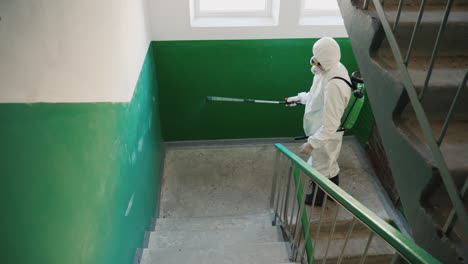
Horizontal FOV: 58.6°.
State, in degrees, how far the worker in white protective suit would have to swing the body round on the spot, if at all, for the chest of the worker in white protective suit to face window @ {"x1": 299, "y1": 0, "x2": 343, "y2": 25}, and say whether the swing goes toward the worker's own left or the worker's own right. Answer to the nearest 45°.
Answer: approximately 90° to the worker's own right

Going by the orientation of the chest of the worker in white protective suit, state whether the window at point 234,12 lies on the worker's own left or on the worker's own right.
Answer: on the worker's own right

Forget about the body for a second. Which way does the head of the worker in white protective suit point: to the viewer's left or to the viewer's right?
to the viewer's left

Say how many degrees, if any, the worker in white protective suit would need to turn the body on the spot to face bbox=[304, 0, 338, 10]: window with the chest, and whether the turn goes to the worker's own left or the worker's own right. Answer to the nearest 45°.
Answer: approximately 90° to the worker's own right

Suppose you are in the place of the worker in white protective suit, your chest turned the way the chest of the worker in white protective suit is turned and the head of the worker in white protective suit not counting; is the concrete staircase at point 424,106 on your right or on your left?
on your left

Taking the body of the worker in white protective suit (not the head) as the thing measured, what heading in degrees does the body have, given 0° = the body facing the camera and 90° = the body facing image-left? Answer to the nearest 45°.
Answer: approximately 90°

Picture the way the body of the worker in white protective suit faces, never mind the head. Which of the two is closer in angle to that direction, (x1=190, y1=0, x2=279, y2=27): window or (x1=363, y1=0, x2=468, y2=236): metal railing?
the window
